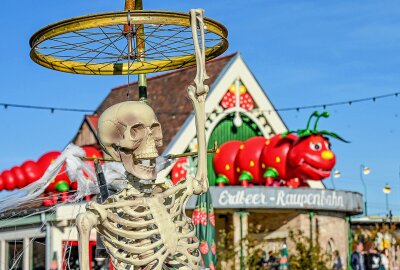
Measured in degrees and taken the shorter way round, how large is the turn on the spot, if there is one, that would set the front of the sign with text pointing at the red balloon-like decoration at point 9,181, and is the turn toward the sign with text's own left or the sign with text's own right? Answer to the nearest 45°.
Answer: approximately 90° to the sign with text's own right

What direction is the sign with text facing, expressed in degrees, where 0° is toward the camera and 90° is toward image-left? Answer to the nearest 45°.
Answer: approximately 0°

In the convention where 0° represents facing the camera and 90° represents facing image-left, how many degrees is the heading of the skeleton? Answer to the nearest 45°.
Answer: approximately 315°

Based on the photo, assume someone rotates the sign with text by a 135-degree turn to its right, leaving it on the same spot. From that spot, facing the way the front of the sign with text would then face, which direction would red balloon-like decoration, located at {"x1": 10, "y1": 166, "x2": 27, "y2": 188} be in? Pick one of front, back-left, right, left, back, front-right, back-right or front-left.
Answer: front-left

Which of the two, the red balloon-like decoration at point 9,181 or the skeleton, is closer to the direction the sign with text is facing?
the skeleton

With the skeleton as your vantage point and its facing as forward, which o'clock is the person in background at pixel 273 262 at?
The person in background is roughly at 8 o'clock from the skeleton.
